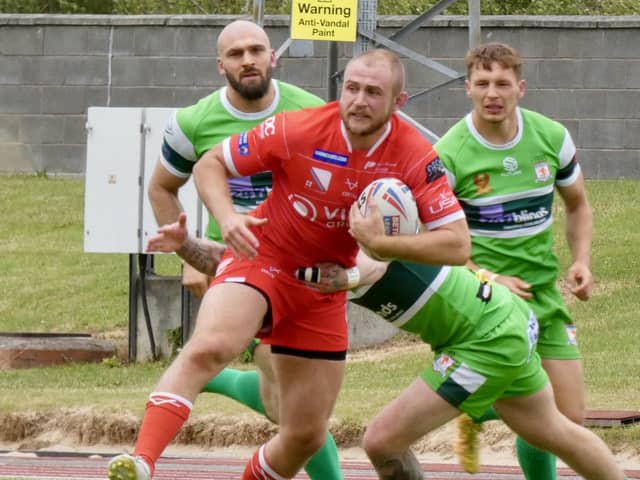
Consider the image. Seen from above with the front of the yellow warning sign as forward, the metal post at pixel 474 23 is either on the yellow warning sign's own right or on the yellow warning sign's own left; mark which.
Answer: on the yellow warning sign's own left

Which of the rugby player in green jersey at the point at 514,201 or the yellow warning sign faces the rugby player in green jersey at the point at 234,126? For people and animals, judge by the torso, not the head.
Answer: the yellow warning sign

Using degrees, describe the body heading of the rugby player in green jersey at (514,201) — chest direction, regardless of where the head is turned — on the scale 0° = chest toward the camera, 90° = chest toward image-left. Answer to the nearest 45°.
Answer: approximately 0°

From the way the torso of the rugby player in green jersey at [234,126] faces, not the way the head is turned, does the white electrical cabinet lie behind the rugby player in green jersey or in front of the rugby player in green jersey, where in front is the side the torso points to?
behind

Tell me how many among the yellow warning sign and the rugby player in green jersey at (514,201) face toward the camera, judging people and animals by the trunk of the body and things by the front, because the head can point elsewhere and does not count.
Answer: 2

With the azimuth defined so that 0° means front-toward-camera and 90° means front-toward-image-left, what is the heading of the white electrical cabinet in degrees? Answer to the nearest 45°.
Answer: approximately 0°
